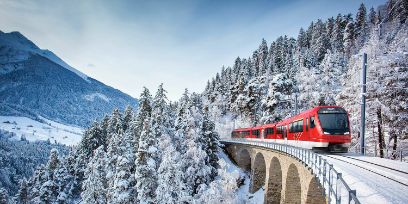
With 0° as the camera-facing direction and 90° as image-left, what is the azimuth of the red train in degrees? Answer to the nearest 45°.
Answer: approximately 315°

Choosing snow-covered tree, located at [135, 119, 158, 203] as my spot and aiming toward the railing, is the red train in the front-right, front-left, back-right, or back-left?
front-left

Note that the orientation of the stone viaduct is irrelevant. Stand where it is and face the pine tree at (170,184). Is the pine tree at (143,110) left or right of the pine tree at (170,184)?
right

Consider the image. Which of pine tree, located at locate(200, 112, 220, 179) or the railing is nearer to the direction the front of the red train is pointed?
the railing
